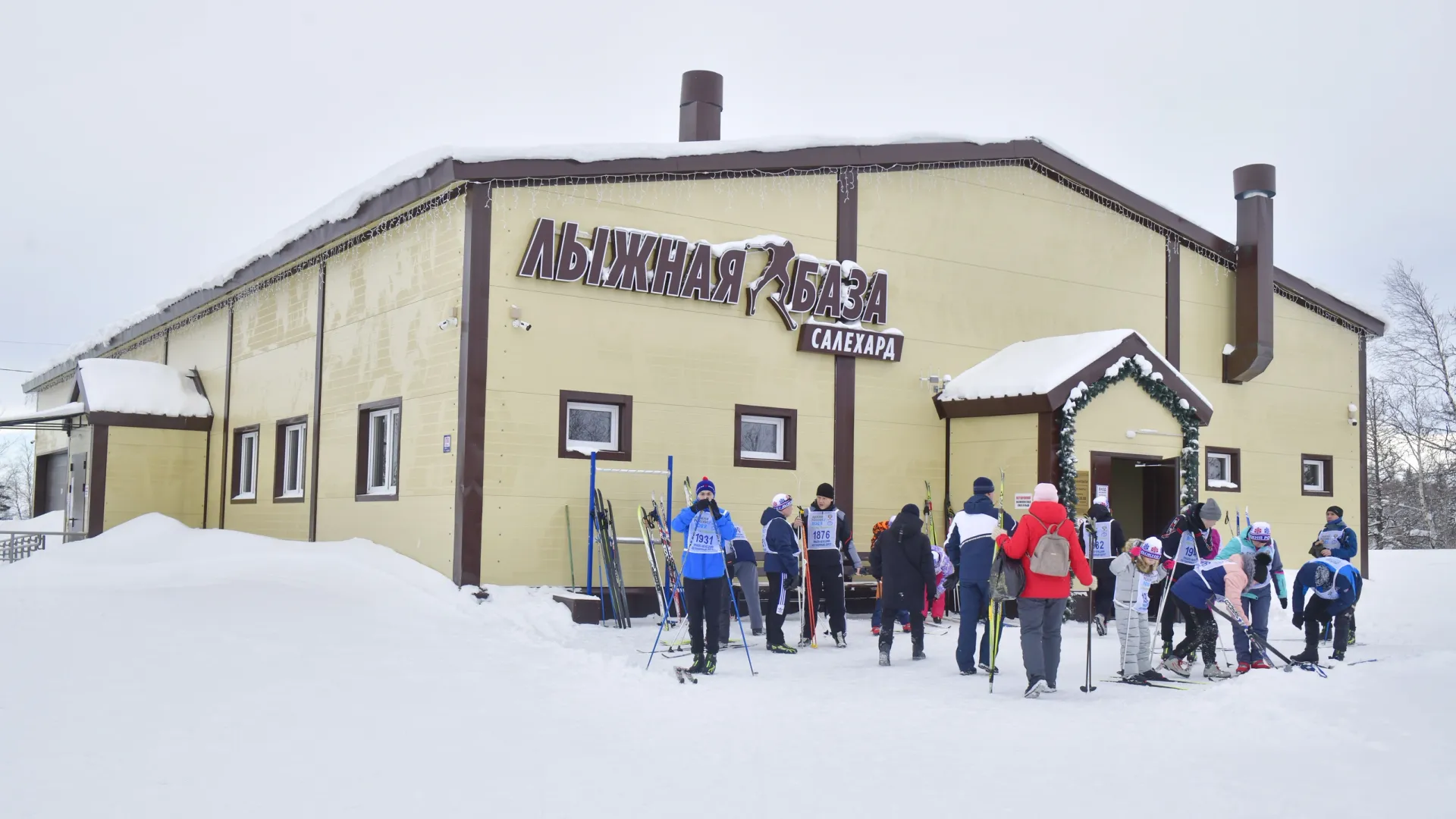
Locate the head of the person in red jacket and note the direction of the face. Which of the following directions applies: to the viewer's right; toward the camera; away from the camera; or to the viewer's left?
away from the camera

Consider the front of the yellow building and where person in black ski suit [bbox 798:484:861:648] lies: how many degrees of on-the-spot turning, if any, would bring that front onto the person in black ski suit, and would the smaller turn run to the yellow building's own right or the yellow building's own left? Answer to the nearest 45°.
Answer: approximately 45° to the yellow building's own right

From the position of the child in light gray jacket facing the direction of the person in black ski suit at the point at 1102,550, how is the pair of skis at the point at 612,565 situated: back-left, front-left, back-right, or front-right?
front-left

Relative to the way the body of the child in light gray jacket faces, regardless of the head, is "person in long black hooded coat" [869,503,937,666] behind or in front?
behind

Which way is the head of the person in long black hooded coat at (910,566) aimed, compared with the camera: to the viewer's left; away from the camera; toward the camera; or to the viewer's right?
away from the camera

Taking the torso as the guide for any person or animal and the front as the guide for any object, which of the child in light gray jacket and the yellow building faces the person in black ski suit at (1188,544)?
the yellow building

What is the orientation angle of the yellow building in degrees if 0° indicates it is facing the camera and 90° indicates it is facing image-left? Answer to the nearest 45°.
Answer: approximately 315°

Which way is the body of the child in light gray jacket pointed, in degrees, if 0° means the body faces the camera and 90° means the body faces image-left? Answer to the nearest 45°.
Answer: approximately 315°

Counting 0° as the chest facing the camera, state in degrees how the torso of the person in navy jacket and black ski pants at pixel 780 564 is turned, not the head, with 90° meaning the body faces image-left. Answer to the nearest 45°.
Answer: approximately 270°

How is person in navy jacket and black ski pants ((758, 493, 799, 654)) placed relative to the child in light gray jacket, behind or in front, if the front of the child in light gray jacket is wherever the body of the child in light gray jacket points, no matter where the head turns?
behind

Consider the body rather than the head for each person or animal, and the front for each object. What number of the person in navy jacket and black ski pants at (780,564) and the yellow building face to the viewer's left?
0

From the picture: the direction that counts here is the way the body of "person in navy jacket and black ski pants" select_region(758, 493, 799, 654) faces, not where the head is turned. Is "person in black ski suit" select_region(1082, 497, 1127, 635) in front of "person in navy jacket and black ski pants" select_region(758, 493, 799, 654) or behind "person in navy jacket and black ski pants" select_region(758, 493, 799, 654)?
in front

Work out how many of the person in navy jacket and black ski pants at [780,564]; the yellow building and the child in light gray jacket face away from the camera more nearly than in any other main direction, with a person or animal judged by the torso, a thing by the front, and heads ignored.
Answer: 0
